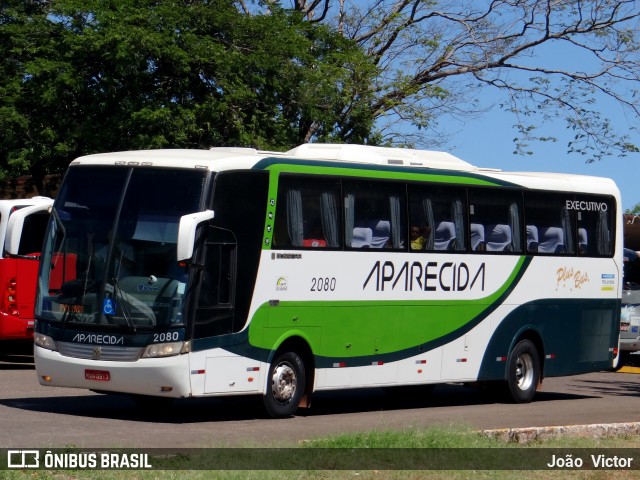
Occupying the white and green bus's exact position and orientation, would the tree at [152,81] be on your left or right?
on your right

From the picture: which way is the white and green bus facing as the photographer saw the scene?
facing the viewer and to the left of the viewer

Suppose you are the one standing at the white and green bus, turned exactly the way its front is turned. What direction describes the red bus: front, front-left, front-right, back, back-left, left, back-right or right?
right
